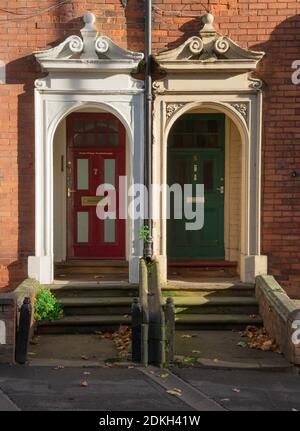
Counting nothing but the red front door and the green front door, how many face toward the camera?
2

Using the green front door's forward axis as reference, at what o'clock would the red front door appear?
The red front door is roughly at 3 o'clock from the green front door.

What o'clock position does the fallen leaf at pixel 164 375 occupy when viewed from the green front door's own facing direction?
The fallen leaf is roughly at 12 o'clock from the green front door.

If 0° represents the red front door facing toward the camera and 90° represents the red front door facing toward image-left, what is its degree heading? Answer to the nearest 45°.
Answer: approximately 0°

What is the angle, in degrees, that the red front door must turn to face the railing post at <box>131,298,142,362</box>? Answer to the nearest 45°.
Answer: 0° — it already faces it
